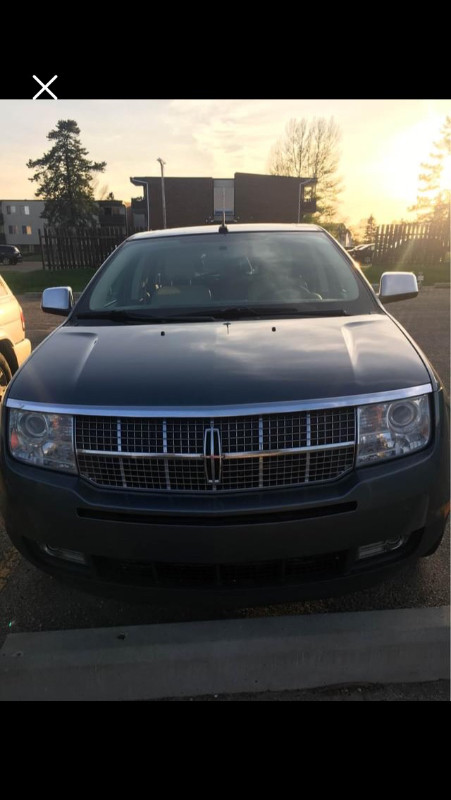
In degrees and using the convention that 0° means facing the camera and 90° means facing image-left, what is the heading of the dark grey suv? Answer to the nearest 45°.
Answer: approximately 0°

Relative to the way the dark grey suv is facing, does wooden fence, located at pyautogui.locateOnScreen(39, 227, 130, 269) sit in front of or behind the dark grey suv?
behind

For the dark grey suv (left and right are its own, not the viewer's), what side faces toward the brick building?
back

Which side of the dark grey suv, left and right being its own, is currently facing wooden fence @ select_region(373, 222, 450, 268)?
back
